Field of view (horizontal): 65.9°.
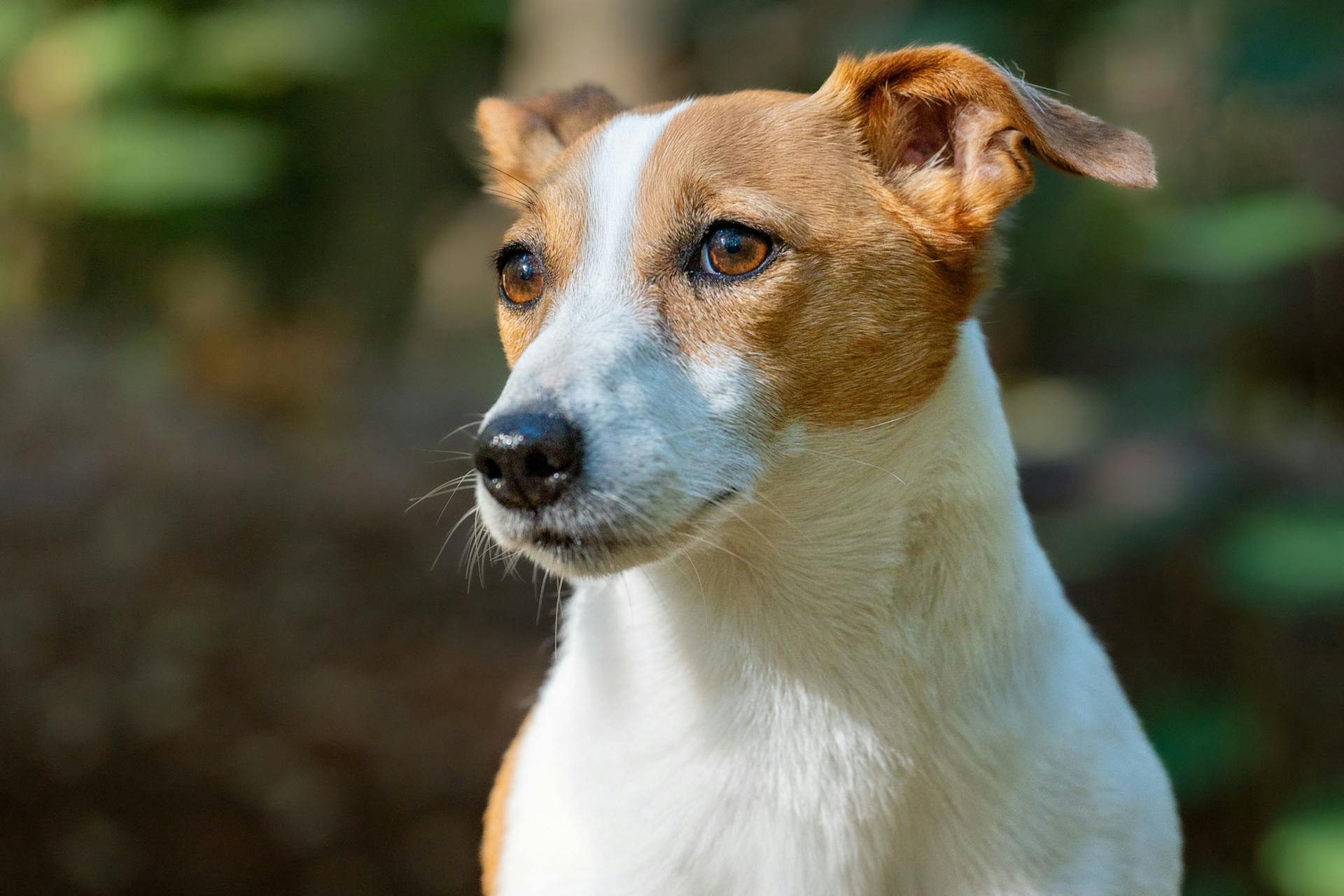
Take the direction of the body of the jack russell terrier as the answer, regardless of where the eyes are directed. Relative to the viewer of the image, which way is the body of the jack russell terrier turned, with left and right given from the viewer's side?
facing the viewer and to the left of the viewer
